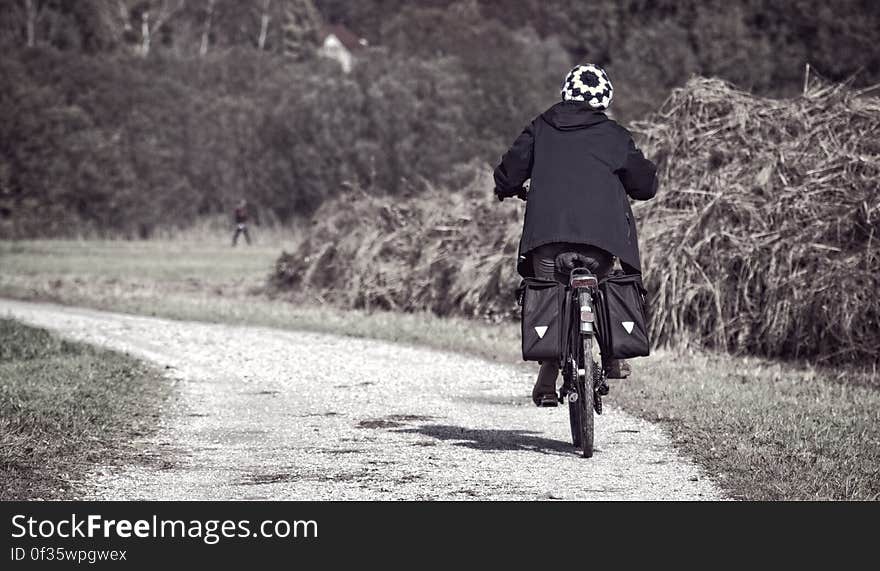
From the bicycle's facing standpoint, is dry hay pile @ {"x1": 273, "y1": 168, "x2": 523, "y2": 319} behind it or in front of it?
in front

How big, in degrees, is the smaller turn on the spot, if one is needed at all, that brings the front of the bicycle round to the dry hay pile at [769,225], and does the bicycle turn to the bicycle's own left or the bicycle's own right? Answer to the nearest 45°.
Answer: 0° — it already faces it

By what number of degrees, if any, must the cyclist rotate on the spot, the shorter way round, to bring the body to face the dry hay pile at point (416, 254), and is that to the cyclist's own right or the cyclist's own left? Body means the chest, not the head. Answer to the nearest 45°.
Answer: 0° — they already face it

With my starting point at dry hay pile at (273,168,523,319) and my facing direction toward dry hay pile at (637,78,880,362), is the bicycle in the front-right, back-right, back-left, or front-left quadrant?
front-right

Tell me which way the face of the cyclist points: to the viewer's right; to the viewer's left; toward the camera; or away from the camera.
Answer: away from the camera

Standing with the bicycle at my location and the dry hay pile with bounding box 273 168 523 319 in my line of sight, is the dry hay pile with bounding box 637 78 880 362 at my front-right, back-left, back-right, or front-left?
front-right

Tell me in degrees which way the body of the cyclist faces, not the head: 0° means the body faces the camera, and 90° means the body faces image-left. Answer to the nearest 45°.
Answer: approximately 180°

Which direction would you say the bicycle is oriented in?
away from the camera
